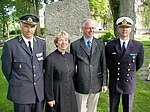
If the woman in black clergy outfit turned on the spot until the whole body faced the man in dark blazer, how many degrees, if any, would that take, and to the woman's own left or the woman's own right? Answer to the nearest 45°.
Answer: approximately 90° to the woman's own left

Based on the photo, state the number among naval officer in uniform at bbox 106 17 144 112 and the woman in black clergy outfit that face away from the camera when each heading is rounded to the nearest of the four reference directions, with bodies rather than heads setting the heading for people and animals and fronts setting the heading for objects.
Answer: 0

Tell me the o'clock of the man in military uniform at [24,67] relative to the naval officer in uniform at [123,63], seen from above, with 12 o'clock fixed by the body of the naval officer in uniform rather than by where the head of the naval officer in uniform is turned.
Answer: The man in military uniform is roughly at 2 o'clock from the naval officer in uniform.

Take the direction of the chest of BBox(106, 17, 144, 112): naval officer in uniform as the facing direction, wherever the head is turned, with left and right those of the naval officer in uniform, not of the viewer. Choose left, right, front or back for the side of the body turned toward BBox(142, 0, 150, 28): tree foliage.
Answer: back

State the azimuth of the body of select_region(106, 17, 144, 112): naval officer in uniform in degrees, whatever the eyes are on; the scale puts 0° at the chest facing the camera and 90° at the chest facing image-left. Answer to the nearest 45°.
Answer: approximately 0°

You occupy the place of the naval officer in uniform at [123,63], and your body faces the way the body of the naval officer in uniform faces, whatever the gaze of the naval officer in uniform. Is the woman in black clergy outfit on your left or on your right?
on your right

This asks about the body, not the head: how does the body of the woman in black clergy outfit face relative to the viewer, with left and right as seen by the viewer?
facing the viewer and to the right of the viewer

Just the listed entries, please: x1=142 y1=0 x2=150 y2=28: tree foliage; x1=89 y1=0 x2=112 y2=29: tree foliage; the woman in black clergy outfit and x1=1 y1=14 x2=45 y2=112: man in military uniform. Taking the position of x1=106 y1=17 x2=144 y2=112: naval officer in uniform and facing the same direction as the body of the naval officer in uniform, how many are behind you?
2

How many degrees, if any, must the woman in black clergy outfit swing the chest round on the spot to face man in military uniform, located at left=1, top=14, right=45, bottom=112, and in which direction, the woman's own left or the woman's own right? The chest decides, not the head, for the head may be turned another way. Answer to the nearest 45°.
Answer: approximately 135° to the woman's own right

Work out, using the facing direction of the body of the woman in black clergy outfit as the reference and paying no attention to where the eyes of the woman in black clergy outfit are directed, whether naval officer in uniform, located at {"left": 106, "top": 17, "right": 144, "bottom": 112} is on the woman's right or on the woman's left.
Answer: on the woman's left

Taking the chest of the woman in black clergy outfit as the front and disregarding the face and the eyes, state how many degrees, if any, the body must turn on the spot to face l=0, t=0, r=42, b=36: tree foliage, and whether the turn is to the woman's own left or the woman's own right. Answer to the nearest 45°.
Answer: approximately 135° to the woman's own left
